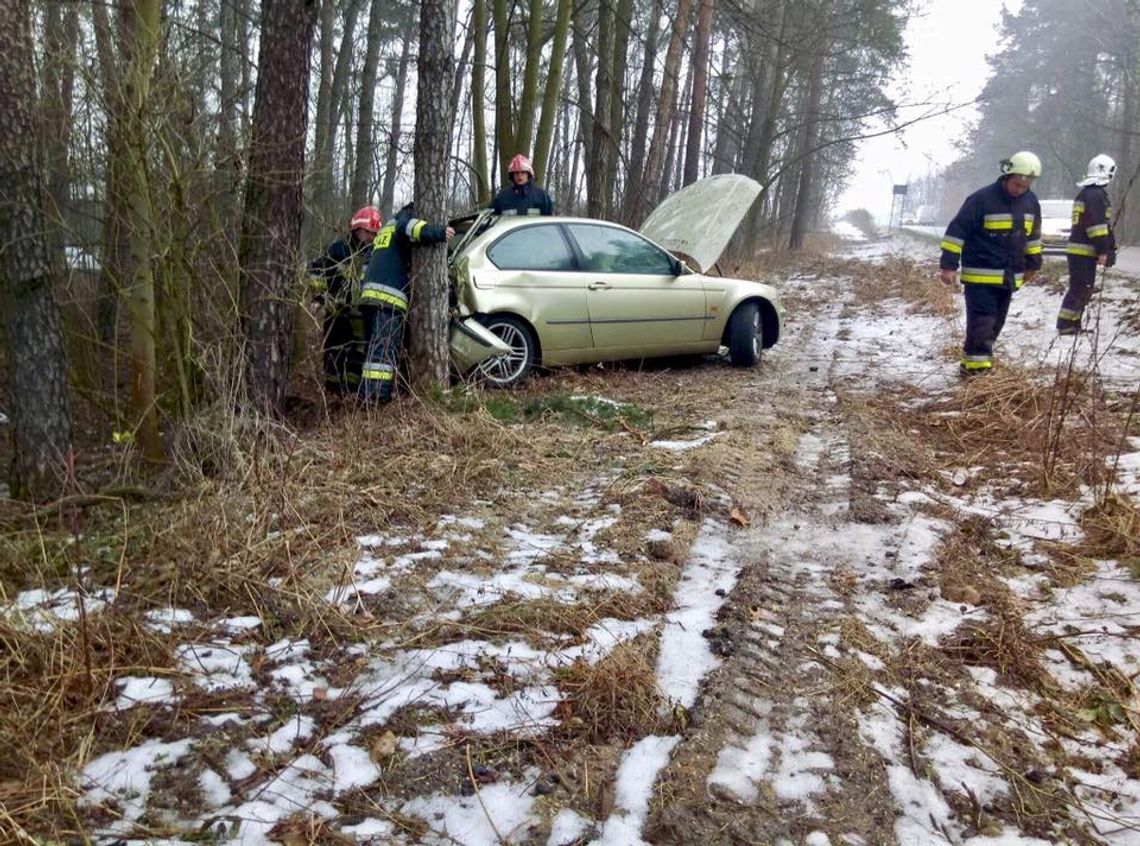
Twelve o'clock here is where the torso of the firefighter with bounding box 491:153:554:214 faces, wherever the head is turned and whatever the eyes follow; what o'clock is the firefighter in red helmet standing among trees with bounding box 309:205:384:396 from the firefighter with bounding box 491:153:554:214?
the firefighter in red helmet standing among trees with bounding box 309:205:384:396 is roughly at 1 o'clock from the firefighter with bounding box 491:153:554:214.

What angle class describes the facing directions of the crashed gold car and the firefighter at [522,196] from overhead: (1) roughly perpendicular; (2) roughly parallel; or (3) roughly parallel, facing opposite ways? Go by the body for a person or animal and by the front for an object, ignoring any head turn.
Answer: roughly perpendicular

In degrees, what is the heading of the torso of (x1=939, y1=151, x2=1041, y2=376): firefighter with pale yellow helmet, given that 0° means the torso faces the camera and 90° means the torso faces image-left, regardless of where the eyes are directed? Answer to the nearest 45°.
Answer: approximately 315°

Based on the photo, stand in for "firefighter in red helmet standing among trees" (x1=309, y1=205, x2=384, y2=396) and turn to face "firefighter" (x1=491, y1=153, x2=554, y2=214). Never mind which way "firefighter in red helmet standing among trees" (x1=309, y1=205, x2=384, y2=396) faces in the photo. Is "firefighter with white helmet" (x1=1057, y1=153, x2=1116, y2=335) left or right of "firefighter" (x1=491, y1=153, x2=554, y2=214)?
right

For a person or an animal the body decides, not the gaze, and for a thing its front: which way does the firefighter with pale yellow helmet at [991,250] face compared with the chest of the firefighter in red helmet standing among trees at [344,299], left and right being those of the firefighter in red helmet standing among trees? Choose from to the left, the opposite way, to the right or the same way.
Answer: to the right

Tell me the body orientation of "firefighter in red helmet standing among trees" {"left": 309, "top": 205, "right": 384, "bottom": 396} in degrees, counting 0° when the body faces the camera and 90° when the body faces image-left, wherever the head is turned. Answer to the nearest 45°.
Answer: approximately 270°
